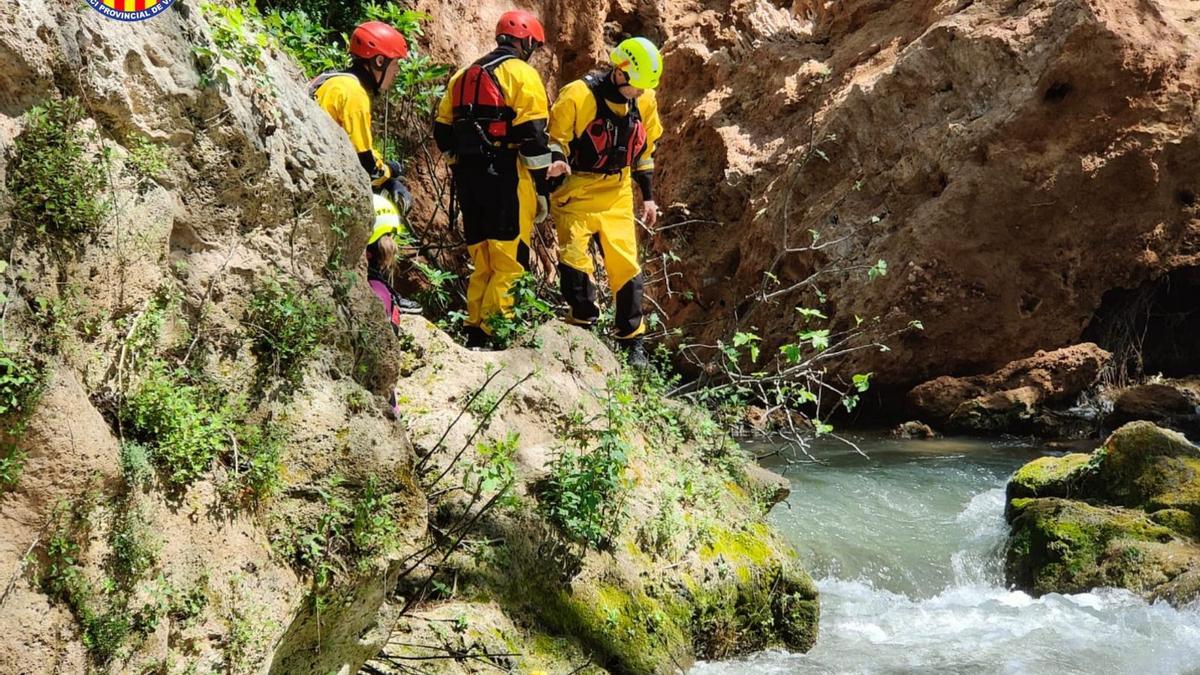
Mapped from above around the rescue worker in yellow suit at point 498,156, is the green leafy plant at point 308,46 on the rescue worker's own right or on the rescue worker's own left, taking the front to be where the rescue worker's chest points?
on the rescue worker's own left

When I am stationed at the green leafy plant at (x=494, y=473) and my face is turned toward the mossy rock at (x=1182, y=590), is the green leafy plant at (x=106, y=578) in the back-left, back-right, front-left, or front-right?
back-right

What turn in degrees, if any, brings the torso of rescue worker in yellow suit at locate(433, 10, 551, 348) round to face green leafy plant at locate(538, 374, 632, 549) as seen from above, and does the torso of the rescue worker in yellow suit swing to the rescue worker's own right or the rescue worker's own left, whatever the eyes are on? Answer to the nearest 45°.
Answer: approximately 135° to the rescue worker's own right

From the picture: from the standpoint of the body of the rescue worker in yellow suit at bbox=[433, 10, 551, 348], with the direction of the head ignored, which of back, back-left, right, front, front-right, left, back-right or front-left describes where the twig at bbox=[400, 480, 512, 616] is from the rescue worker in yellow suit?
back-right

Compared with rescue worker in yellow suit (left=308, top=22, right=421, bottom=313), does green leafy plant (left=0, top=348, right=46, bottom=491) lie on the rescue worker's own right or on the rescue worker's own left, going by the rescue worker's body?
on the rescue worker's own right

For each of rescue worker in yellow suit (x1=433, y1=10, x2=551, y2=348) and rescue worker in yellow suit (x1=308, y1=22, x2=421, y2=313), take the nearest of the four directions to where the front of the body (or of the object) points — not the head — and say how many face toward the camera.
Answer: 0

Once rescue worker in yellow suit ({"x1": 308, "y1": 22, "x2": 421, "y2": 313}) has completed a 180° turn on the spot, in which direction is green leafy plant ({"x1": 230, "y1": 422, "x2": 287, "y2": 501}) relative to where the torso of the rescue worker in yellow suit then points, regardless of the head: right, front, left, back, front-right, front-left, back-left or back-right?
left

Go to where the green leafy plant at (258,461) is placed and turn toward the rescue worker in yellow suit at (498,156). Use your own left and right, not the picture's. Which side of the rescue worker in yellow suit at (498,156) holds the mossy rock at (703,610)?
right

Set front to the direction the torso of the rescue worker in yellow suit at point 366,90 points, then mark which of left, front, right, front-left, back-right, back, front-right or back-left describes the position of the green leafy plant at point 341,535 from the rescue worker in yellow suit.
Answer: right

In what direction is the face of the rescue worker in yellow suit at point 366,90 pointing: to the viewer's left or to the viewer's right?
to the viewer's right
